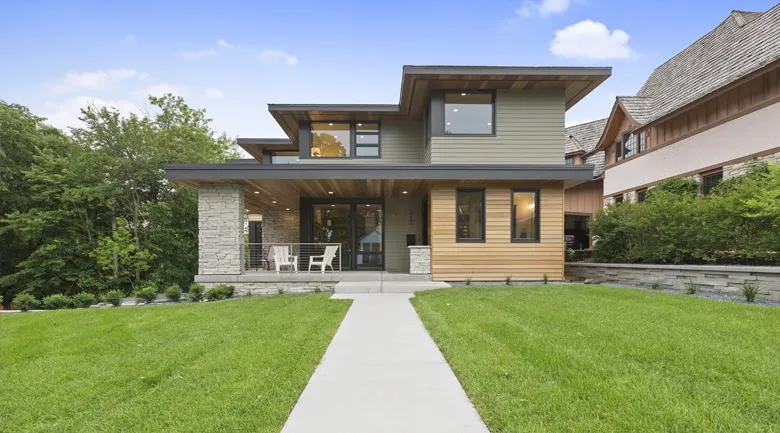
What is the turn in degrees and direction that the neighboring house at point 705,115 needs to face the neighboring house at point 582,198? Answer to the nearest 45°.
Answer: approximately 90° to its right

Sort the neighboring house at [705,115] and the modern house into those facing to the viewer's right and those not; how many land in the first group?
0

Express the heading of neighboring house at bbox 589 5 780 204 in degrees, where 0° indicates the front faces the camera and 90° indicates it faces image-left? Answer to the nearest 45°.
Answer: approximately 45°

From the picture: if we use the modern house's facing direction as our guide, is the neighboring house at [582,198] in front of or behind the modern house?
behind

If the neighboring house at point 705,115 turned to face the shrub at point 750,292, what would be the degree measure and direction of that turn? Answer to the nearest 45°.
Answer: approximately 45° to its left

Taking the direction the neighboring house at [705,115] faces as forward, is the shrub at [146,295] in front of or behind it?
in front

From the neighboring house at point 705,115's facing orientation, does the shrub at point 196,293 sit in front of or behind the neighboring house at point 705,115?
in front
